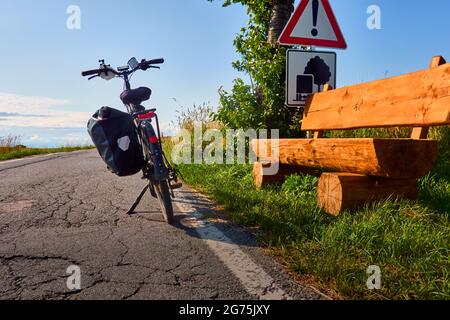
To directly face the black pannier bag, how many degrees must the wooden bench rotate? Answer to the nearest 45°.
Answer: approximately 45° to its right

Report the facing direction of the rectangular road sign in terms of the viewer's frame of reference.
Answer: facing the viewer

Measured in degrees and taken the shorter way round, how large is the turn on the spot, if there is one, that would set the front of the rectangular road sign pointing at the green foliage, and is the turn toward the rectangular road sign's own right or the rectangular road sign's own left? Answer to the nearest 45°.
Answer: approximately 135° to the rectangular road sign's own right

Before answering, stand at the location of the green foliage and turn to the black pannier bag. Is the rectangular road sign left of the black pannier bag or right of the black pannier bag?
left

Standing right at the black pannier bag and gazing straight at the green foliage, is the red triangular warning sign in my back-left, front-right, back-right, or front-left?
front-right

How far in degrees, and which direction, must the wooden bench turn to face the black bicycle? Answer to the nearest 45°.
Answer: approximately 45° to its right

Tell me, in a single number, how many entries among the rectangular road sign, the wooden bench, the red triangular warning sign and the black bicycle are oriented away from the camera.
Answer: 1

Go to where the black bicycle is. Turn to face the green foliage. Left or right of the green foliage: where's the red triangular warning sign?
right

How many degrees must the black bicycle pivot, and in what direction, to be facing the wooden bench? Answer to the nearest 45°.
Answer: approximately 90° to its right

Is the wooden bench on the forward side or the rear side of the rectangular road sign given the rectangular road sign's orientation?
on the forward side

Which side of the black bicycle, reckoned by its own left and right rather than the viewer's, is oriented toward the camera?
back

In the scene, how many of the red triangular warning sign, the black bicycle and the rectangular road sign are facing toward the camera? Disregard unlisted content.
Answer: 2

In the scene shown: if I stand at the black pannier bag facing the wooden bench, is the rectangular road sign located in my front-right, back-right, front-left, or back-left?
front-left

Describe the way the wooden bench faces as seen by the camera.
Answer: facing the viewer and to the left of the viewer

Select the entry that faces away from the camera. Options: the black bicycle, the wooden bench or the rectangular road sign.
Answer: the black bicycle

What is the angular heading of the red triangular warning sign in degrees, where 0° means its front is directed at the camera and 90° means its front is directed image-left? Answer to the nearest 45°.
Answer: approximately 0°
